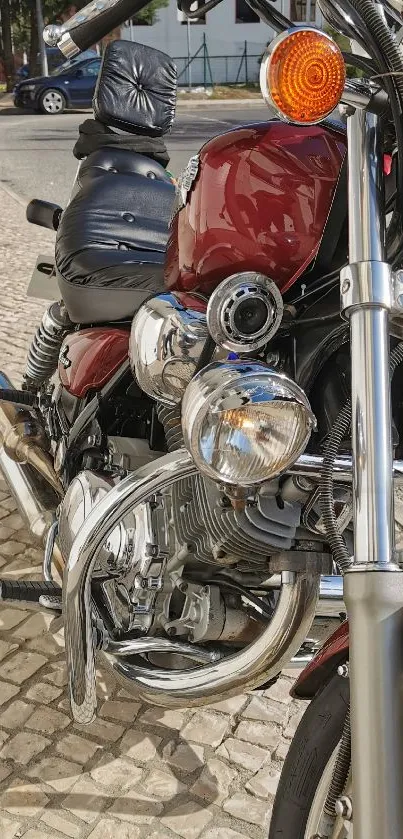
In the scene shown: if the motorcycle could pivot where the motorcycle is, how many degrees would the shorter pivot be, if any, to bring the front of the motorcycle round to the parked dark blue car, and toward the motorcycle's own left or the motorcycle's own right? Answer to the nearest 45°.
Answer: approximately 135° to the motorcycle's own left

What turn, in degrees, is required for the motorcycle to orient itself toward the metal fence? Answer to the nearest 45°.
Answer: approximately 135° to its left

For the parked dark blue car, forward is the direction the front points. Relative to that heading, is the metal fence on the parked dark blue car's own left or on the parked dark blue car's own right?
on the parked dark blue car's own right

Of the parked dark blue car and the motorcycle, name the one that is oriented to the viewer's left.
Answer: the parked dark blue car

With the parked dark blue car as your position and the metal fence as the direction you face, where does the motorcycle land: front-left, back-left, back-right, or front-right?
back-right

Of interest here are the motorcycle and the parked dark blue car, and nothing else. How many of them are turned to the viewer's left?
1

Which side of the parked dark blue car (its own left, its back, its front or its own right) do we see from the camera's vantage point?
left

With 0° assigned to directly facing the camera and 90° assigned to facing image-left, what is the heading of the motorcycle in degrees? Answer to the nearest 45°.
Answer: approximately 315°

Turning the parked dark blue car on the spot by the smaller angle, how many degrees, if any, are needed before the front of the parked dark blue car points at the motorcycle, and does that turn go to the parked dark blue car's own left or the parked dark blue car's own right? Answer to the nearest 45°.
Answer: approximately 90° to the parked dark blue car's own left
